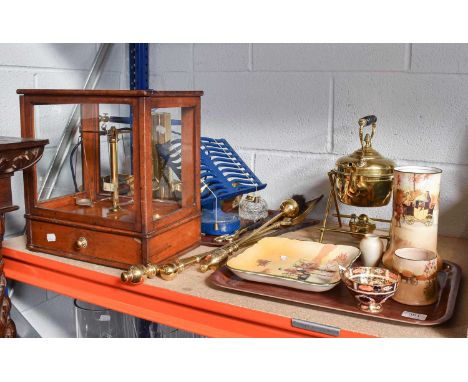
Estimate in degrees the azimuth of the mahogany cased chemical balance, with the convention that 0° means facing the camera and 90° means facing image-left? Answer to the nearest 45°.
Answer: approximately 45°

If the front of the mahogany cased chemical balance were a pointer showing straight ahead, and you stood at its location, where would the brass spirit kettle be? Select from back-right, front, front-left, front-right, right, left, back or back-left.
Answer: back-left

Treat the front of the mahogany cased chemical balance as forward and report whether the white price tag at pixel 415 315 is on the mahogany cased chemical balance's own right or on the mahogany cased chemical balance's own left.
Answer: on the mahogany cased chemical balance's own left

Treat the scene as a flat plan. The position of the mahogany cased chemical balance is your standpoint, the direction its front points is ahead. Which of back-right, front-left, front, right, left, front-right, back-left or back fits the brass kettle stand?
back-left

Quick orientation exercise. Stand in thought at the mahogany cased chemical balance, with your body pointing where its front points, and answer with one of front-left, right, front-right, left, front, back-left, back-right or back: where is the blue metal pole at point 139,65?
back-right

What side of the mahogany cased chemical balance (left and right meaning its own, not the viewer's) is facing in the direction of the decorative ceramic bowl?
left

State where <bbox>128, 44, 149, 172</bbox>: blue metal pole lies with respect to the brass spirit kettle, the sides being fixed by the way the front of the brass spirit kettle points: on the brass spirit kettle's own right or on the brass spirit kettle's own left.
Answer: on the brass spirit kettle's own right

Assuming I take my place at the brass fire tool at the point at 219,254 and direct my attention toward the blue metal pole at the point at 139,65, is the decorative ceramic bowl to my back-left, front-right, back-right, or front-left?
back-right
